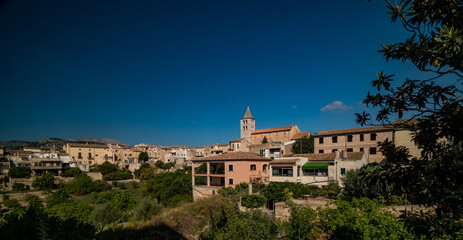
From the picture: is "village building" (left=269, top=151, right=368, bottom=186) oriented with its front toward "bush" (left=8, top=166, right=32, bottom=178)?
no

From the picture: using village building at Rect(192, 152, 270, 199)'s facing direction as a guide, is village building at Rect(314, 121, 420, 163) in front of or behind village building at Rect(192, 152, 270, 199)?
behind

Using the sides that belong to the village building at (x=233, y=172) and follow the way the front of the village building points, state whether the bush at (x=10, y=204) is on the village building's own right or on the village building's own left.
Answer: on the village building's own right

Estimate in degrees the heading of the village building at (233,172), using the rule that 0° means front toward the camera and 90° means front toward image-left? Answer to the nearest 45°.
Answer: approximately 45°

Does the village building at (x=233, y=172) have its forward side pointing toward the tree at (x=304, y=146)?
no

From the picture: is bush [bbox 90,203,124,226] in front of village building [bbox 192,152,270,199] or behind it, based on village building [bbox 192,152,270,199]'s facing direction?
in front

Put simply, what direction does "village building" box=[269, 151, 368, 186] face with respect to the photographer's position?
facing the viewer

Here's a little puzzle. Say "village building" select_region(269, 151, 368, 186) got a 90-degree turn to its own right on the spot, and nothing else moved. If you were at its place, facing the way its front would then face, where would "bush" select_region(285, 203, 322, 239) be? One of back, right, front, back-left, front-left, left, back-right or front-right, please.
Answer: left

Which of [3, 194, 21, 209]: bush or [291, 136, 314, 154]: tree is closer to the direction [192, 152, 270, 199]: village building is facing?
the bush

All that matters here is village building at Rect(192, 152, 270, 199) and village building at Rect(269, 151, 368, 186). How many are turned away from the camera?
0

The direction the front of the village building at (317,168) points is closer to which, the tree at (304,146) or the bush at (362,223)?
the bush

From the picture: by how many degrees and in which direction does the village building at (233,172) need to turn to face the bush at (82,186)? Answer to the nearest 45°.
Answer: approximately 90° to its right
